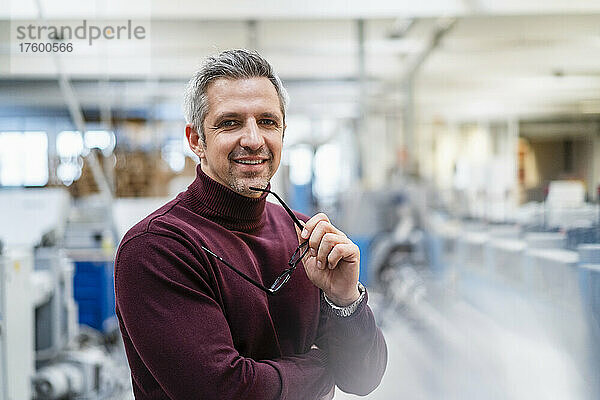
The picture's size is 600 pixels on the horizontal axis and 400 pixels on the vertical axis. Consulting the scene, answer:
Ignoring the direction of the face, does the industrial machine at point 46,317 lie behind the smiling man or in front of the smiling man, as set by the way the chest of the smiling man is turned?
behind

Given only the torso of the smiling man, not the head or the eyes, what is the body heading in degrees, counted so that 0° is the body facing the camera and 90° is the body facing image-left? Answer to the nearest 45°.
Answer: approximately 315°

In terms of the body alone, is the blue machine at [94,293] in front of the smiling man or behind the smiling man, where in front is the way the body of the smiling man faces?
behind
